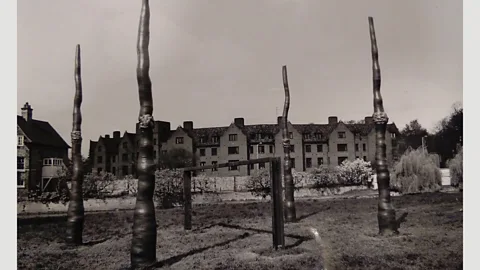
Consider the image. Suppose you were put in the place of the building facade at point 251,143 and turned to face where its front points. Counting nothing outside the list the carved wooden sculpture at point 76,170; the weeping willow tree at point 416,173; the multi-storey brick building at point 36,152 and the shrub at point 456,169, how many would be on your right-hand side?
2

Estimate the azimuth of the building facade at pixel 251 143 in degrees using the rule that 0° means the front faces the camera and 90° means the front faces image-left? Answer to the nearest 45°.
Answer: approximately 0°

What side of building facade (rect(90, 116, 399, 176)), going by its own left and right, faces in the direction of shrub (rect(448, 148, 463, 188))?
left

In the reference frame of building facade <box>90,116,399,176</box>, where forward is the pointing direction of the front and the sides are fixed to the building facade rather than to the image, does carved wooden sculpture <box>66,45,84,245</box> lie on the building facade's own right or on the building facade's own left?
on the building facade's own right

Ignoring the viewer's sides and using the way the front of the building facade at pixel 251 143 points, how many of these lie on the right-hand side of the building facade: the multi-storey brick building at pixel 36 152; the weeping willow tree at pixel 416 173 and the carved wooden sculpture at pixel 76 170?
2
